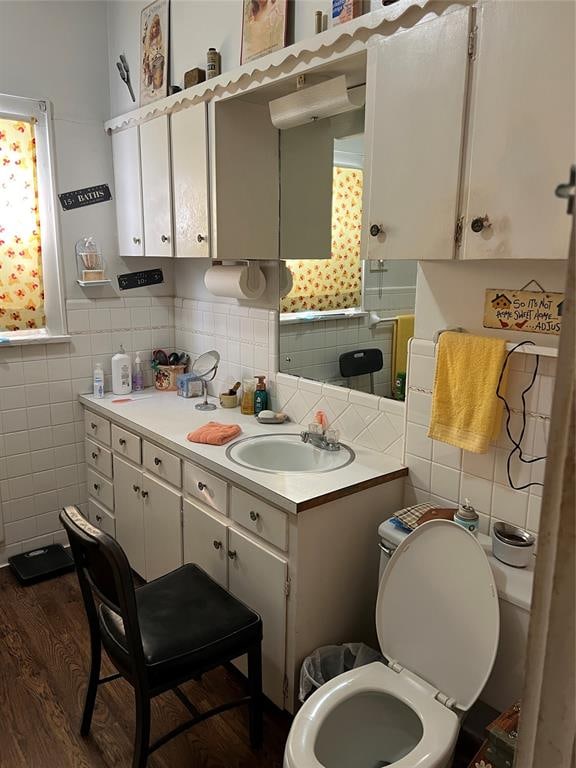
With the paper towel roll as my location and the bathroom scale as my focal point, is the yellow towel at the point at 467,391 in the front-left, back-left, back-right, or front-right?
back-left

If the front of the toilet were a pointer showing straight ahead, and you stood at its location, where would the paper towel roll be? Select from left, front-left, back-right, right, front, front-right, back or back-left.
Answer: right

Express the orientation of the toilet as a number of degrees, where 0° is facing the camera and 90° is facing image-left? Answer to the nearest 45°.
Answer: approximately 45°

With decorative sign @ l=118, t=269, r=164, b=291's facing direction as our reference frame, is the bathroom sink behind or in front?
in front

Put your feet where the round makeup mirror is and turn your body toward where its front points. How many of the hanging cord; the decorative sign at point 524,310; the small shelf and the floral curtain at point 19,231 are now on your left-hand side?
2

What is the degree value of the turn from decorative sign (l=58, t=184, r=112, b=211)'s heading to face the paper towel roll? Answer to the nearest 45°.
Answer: approximately 45° to its left

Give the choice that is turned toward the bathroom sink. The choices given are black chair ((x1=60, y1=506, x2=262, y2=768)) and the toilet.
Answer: the black chair

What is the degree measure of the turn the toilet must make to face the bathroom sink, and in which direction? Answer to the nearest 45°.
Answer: approximately 90° to its right

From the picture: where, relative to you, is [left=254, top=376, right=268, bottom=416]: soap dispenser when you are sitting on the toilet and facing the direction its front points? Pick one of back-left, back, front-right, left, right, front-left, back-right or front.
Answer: right
